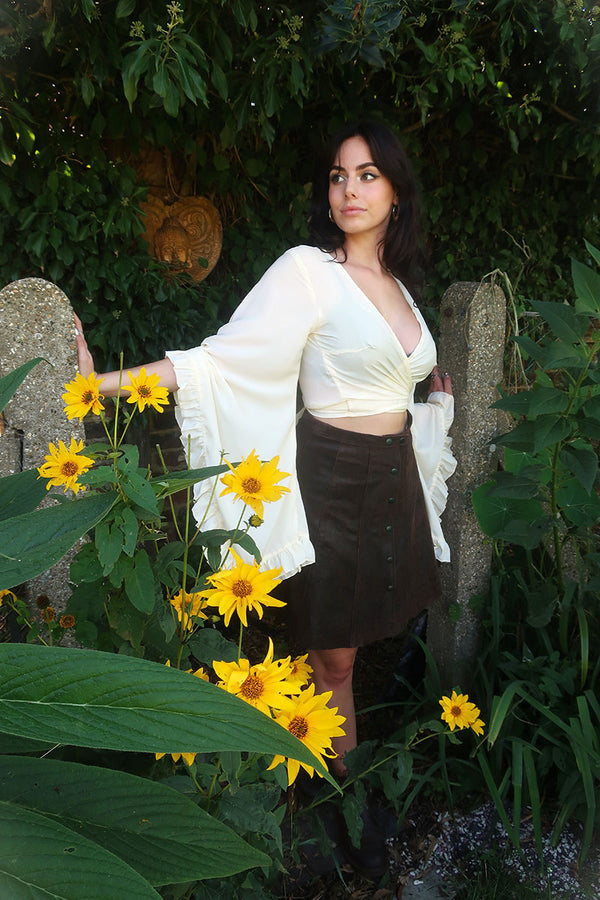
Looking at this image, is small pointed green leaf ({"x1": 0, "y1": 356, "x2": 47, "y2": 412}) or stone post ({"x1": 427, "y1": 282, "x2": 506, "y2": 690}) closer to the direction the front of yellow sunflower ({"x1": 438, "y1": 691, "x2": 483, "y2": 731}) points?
the small pointed green leaf

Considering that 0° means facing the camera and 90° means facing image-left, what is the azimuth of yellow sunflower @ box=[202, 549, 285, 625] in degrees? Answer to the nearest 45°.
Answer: approximately 0°

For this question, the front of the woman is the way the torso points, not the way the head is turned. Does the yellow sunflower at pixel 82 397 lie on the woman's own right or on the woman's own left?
on the woman's own right
